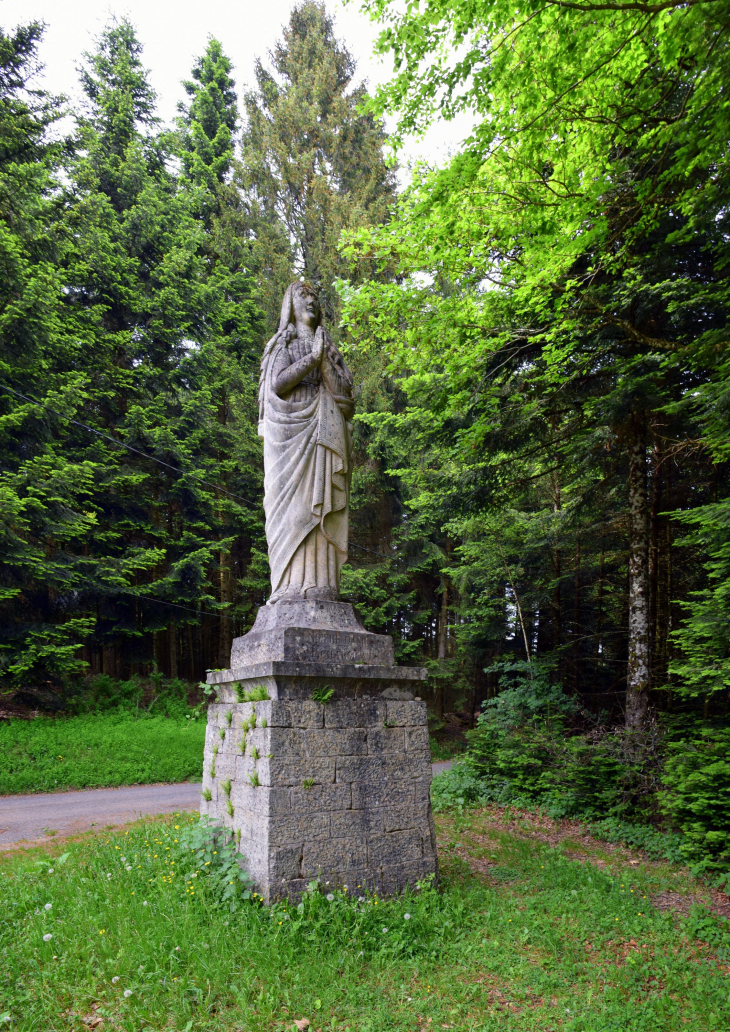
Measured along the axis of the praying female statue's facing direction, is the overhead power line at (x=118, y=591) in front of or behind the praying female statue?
behind

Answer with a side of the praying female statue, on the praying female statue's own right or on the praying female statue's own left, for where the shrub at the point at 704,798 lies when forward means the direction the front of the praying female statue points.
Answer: on the praying female statue's own left

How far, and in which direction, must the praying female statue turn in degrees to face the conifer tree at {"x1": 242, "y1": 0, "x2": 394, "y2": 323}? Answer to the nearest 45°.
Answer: approximately 135° to its left

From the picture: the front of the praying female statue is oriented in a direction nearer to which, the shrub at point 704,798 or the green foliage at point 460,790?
the shrub

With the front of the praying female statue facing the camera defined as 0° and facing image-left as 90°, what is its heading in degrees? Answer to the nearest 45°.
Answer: approximately 315°

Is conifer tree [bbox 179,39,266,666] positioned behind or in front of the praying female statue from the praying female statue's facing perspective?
behind

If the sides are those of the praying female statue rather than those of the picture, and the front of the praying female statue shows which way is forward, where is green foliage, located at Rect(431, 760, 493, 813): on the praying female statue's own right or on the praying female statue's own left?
on the praying female statue's own left
